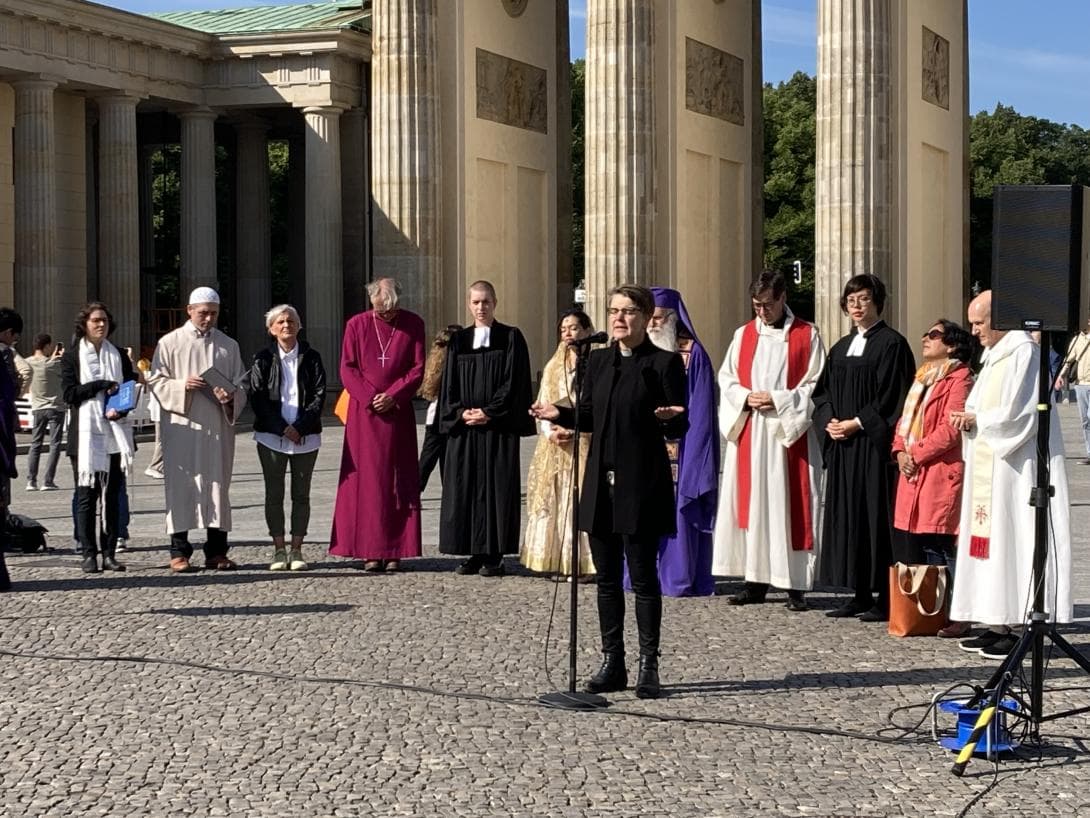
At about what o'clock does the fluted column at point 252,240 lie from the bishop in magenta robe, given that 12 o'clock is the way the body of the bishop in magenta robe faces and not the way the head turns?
The fluted column is roughly at 6 o'clock from the bishop in magenta robe.

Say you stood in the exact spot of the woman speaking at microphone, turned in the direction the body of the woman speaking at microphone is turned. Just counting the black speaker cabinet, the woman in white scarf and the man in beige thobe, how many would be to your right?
2

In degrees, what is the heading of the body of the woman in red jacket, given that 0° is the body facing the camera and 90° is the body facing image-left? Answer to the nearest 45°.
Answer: approximately 45°

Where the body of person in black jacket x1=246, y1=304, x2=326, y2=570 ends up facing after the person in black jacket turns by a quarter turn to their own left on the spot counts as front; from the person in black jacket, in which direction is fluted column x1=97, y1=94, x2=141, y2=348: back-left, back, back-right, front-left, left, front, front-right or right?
left

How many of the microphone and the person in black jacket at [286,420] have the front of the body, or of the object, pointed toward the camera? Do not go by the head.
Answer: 1

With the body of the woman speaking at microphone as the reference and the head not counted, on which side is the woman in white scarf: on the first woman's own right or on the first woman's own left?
on the first woman's own right

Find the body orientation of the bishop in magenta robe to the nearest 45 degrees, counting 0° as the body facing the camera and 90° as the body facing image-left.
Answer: approximately 0°

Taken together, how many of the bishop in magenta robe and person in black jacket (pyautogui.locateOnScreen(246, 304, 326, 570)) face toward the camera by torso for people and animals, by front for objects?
2

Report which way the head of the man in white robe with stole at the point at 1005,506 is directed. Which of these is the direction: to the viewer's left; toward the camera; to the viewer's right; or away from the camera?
to the viewer's left

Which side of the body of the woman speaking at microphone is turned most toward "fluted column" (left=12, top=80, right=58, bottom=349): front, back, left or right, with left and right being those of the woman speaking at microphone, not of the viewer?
right

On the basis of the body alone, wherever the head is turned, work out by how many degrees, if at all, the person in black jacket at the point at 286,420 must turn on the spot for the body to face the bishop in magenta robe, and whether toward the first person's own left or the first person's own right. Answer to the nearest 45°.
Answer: approximately 90° to the first person's own left

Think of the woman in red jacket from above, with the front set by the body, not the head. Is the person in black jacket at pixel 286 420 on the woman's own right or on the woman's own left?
on the woman's own right

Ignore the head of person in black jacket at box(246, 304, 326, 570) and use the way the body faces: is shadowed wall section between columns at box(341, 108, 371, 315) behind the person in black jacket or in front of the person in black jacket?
behind

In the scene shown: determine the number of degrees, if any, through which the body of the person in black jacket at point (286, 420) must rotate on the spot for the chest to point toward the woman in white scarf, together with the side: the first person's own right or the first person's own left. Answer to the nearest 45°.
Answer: approximately 90° to the first person's own right
